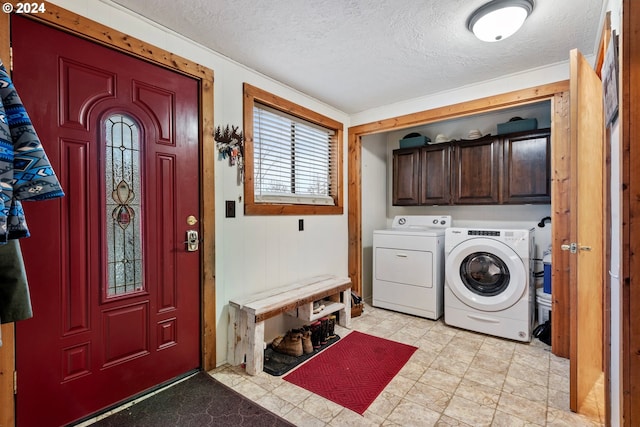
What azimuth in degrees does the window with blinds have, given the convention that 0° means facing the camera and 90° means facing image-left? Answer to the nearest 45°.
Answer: approximately 315°

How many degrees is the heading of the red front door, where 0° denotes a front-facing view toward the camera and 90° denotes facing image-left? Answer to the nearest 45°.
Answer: approximately 315°

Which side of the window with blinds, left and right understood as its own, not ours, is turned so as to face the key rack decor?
right

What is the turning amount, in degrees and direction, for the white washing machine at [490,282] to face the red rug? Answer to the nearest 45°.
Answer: approximately 45° to its right

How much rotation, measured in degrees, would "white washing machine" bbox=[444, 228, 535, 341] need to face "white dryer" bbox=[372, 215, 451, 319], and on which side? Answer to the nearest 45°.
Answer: approximately 90° to its right

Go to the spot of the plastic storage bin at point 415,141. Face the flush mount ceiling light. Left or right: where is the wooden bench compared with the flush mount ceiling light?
right

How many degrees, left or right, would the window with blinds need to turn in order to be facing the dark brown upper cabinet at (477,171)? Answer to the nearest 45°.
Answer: approximately 45° to its left

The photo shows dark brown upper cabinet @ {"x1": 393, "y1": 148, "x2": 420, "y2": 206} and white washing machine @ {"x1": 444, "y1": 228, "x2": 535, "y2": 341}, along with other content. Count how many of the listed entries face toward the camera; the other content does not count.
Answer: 2
